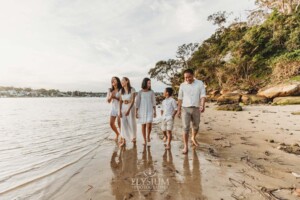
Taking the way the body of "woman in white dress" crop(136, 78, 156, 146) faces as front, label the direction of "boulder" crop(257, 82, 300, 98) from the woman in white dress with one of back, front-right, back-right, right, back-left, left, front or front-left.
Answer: back-left

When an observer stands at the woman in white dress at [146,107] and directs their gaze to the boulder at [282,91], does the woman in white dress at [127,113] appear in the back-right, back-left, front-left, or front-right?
back-left

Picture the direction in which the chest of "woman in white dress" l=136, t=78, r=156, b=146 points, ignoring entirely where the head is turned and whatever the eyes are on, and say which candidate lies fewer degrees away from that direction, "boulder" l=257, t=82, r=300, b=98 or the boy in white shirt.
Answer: the boy in white shirt

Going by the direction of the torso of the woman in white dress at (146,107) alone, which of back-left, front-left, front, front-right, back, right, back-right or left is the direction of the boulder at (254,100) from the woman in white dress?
back-left

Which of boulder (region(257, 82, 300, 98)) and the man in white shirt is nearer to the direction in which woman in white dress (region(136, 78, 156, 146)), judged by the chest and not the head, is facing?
the man in white shirt

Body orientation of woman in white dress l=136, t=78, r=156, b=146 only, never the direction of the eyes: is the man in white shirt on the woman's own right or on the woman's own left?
on the woman's own left

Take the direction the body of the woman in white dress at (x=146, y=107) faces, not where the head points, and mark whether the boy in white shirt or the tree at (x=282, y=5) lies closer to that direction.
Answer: the boy in white shirt

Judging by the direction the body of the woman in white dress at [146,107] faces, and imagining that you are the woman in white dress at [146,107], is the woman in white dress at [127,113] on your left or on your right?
on your right

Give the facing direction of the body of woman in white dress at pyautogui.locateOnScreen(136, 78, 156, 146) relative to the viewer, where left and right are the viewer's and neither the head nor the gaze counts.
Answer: facing the viewer

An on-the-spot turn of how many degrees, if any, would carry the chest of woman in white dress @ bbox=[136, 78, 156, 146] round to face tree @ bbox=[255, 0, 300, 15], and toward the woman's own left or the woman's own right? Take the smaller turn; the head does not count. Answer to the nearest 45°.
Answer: approximately 135° to the woman's own left
